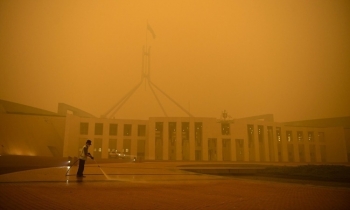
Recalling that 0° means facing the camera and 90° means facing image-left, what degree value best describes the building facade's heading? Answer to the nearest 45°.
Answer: approximately 0°
